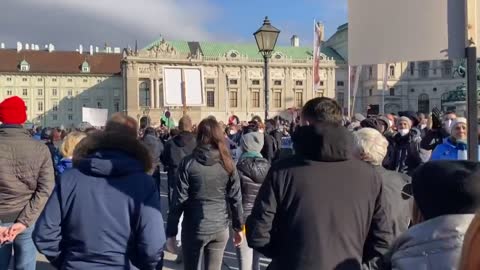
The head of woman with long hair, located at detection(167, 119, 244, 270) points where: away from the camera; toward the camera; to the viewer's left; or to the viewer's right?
away from the camera

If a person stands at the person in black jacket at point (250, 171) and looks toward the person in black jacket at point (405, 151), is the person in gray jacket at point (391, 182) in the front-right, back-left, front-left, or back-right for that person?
back-right

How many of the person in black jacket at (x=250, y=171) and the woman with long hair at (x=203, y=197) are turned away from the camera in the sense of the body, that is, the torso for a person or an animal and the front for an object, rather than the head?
2

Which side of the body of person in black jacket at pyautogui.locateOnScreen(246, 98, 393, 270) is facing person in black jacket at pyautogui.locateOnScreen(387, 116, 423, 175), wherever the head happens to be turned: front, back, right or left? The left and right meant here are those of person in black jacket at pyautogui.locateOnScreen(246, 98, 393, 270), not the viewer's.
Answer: front

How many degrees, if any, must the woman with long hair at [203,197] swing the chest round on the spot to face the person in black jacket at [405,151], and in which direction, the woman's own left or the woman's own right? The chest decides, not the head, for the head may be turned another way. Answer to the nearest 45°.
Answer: approximately 45° to the woman's own right

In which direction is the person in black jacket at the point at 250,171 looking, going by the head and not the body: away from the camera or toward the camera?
away from the camera

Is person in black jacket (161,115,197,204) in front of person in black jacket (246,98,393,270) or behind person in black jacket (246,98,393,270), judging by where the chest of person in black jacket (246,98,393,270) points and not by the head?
in front

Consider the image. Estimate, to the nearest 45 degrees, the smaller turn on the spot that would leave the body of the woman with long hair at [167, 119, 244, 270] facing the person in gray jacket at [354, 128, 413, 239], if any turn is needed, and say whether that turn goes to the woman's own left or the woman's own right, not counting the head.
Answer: approximately 135° to the woman's own right

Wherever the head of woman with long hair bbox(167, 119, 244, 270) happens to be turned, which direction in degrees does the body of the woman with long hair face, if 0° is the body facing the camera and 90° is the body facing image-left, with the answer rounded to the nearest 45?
approximately 180°

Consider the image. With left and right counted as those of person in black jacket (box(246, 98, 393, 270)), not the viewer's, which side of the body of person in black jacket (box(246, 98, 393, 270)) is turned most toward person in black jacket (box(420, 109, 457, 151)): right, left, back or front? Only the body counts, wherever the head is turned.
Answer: front

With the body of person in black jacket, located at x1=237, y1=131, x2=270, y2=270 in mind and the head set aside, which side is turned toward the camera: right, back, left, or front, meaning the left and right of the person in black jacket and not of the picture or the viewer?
back

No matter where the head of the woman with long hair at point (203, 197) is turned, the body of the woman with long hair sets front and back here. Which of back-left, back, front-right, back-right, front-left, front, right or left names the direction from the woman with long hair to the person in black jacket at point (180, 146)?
front

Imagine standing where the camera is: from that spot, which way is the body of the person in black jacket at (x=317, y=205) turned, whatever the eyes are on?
away from the camera

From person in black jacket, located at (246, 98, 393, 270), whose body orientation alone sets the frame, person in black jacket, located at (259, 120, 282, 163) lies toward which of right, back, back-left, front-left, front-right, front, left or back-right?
front
